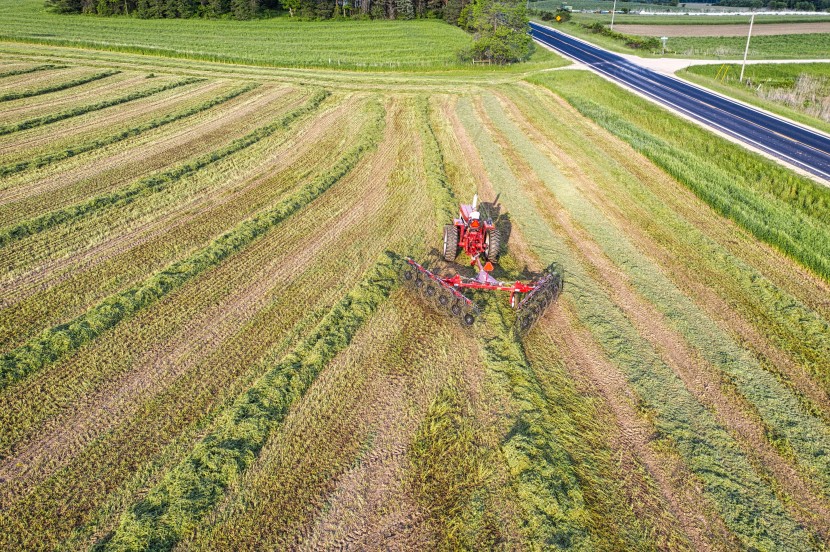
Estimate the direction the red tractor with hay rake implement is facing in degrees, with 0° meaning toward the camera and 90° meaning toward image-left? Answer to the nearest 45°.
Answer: approximately 180°
